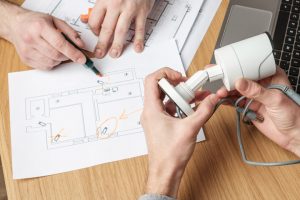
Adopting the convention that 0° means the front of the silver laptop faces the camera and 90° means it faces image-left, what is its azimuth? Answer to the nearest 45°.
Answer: approximately 90°
